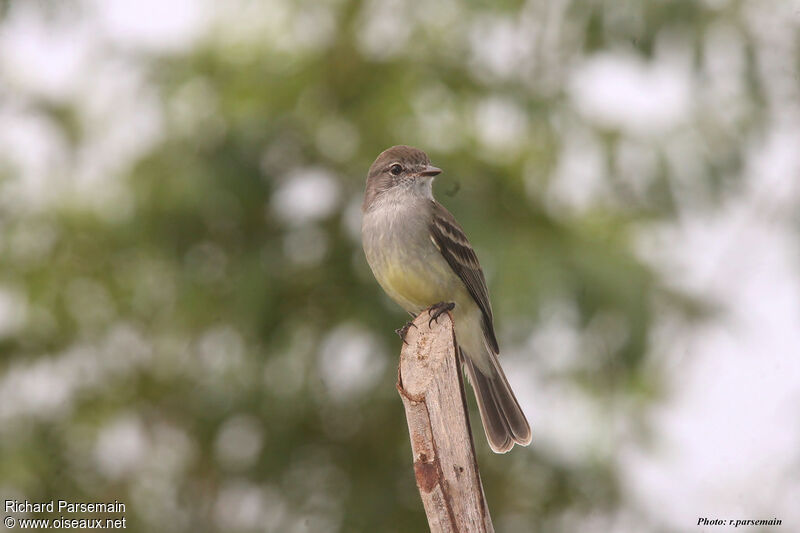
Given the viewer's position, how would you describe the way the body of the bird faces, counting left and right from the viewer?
facing the viewer and to the left of the viewer
